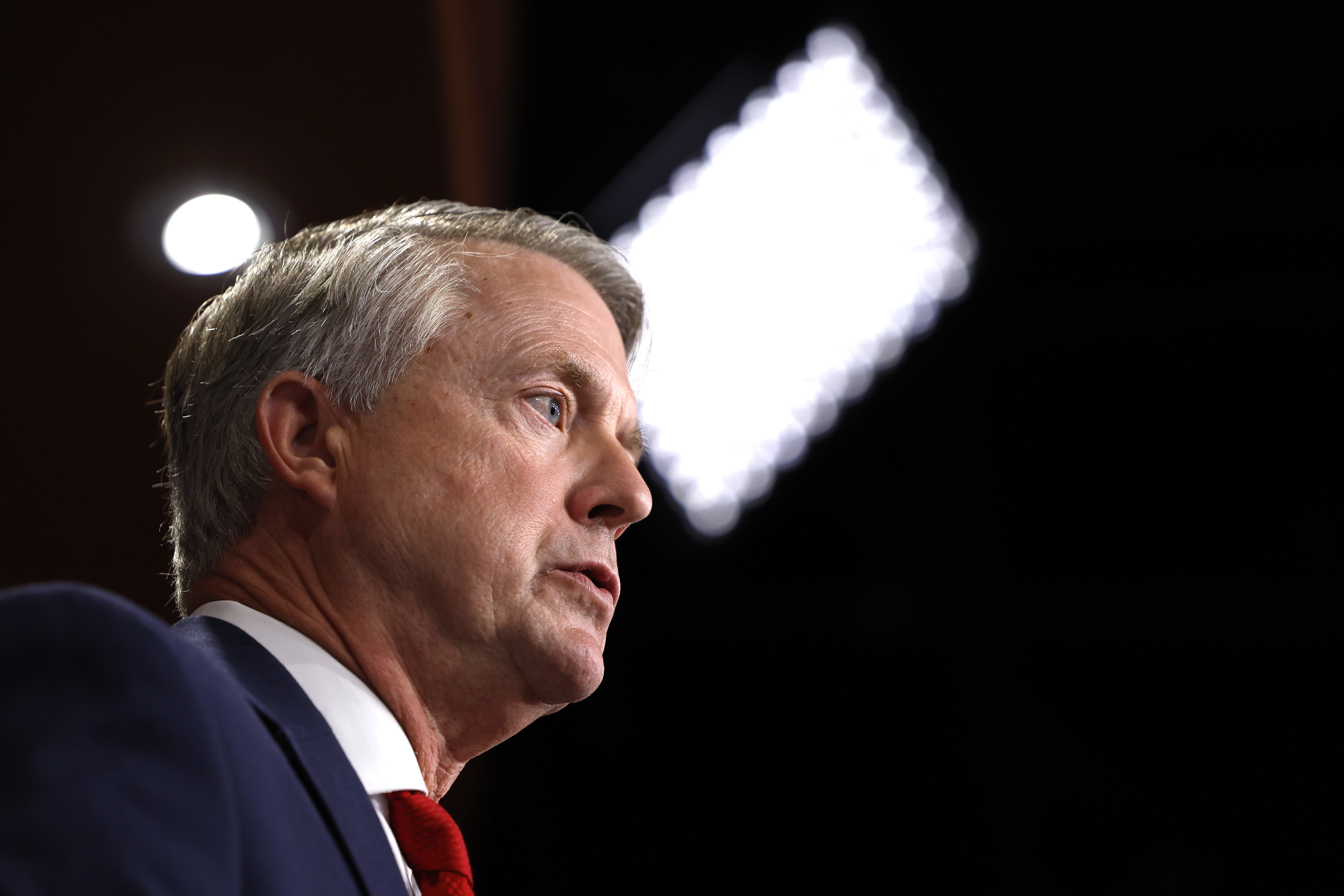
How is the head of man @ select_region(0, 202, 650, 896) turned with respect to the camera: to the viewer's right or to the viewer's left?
to the viewer's right

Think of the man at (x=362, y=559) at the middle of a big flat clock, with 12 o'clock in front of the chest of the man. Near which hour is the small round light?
The small round light is roughly at 9 o'clock from the man.

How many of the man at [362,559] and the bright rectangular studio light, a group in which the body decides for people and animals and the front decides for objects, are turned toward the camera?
1

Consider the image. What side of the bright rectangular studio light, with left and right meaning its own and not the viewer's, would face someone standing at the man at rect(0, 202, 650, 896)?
front

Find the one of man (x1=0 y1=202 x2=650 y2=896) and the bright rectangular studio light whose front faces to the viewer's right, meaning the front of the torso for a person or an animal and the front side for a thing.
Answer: the man

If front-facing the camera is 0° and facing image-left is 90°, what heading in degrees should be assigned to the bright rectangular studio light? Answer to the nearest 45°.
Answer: approximately 0°

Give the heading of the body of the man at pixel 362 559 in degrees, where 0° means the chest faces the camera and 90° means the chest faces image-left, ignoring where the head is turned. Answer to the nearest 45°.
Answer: approximately 270°
